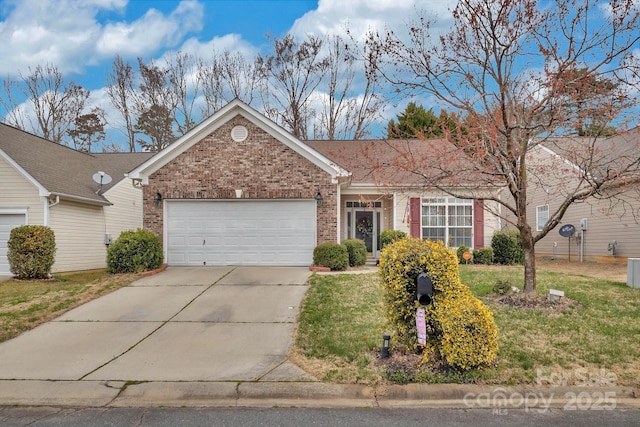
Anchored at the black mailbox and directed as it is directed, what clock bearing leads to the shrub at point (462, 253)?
The shrub is roughly at 6 o'clock from the black mailbox.

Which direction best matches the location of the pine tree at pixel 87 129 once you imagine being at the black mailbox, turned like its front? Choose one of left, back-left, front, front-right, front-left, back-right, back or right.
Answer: back-right

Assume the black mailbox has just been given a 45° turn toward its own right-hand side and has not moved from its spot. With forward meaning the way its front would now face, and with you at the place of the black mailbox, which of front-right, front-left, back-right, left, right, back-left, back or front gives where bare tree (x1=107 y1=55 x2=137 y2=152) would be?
right

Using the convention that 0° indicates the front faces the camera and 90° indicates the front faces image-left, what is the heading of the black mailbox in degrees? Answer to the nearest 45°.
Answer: approximately 0°

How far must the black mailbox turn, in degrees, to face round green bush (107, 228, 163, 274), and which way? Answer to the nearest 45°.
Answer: approximately 135° to its right

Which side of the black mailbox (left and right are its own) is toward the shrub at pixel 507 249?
back

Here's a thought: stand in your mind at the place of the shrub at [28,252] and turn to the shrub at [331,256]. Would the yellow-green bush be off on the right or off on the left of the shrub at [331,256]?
right

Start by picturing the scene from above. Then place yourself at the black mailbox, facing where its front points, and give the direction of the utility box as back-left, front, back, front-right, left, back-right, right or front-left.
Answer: back-left

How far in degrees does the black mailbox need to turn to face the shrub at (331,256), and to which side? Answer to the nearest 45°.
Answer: approximately 180°
